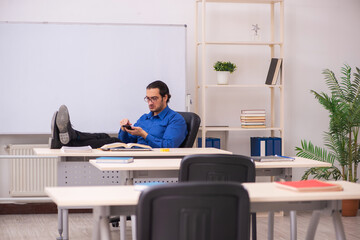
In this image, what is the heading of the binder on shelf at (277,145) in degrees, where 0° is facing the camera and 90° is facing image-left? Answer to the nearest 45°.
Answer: approximately 0°

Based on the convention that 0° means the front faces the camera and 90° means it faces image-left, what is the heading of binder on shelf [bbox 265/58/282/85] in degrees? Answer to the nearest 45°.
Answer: approximately 0°

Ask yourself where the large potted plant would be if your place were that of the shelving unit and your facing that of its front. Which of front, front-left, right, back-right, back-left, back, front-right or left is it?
left

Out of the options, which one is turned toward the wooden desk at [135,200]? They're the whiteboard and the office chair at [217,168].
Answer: the whiteboard

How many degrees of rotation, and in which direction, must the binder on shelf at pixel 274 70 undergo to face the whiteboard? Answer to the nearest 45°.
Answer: approximately 90° to its right

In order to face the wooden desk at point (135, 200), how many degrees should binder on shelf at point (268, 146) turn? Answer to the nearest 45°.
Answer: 0° — it already faces it

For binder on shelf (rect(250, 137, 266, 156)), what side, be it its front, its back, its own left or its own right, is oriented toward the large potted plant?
left

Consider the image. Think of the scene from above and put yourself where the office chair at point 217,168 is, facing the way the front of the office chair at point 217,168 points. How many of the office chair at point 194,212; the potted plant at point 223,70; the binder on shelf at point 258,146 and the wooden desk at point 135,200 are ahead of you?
2

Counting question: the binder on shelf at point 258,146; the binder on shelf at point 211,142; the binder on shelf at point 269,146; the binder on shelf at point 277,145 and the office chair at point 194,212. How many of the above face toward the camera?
4

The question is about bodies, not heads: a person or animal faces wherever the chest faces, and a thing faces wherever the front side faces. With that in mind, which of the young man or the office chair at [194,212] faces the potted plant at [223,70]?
the office chair

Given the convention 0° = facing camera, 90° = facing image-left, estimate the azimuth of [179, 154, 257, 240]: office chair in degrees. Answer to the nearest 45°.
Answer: approximately 180°
